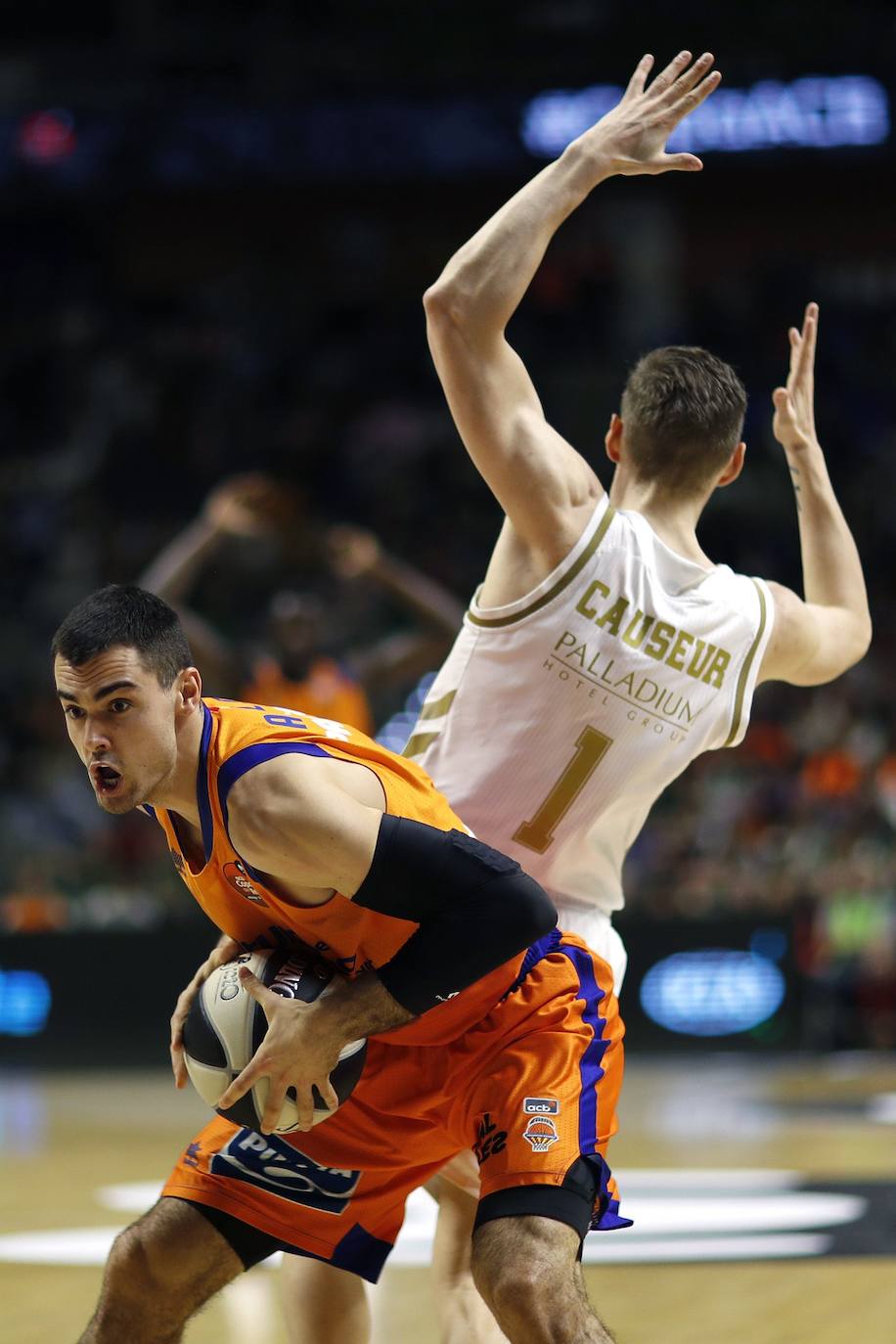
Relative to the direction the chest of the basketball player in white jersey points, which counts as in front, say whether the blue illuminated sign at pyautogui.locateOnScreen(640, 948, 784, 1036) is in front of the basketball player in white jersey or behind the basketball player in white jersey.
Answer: in front

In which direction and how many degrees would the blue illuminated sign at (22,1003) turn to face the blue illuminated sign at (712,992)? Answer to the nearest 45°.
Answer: approximately 90° to its left

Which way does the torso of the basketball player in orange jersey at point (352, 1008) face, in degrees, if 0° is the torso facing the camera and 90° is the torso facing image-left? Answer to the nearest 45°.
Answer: approximately 45°

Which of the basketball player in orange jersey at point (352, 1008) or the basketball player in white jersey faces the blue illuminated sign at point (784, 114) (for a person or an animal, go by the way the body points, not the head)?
the basketball player in white jersey

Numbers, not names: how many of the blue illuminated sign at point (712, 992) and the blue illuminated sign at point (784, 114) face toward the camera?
2

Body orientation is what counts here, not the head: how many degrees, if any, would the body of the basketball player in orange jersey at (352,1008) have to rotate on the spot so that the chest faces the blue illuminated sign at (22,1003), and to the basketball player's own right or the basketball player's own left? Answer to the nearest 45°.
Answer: approximately 135° to the basketball player's own right

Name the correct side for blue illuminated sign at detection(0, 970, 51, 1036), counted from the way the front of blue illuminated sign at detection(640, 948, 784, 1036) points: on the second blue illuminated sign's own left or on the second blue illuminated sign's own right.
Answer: on the second blue illuminated sign's own right

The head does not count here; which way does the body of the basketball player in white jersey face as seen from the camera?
away from the camera

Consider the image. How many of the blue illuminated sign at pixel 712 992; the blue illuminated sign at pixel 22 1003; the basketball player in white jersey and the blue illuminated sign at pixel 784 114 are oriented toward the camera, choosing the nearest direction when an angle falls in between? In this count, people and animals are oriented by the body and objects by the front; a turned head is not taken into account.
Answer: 3

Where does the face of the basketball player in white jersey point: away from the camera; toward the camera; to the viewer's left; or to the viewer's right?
away from the camera

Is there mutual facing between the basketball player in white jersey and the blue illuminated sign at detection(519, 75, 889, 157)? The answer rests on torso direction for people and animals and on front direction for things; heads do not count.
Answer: yes

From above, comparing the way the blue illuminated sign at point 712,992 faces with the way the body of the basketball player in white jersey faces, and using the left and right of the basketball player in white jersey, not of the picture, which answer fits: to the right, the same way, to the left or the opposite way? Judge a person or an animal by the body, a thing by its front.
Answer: the opposite way
